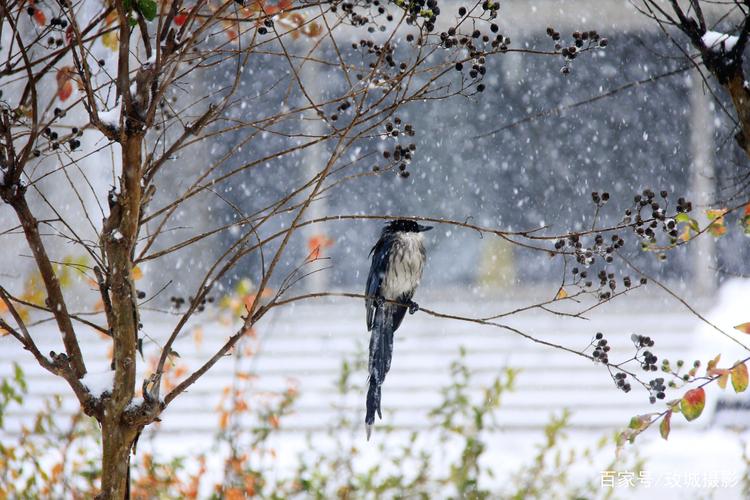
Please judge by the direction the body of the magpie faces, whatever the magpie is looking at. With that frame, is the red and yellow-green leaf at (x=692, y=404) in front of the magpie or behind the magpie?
in front

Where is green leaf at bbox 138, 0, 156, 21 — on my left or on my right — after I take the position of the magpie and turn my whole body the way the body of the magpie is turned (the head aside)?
on my right

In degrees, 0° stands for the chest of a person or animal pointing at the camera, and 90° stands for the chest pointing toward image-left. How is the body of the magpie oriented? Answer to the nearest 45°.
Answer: approximately 315°

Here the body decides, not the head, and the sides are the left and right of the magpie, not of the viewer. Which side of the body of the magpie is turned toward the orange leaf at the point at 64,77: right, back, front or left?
right
